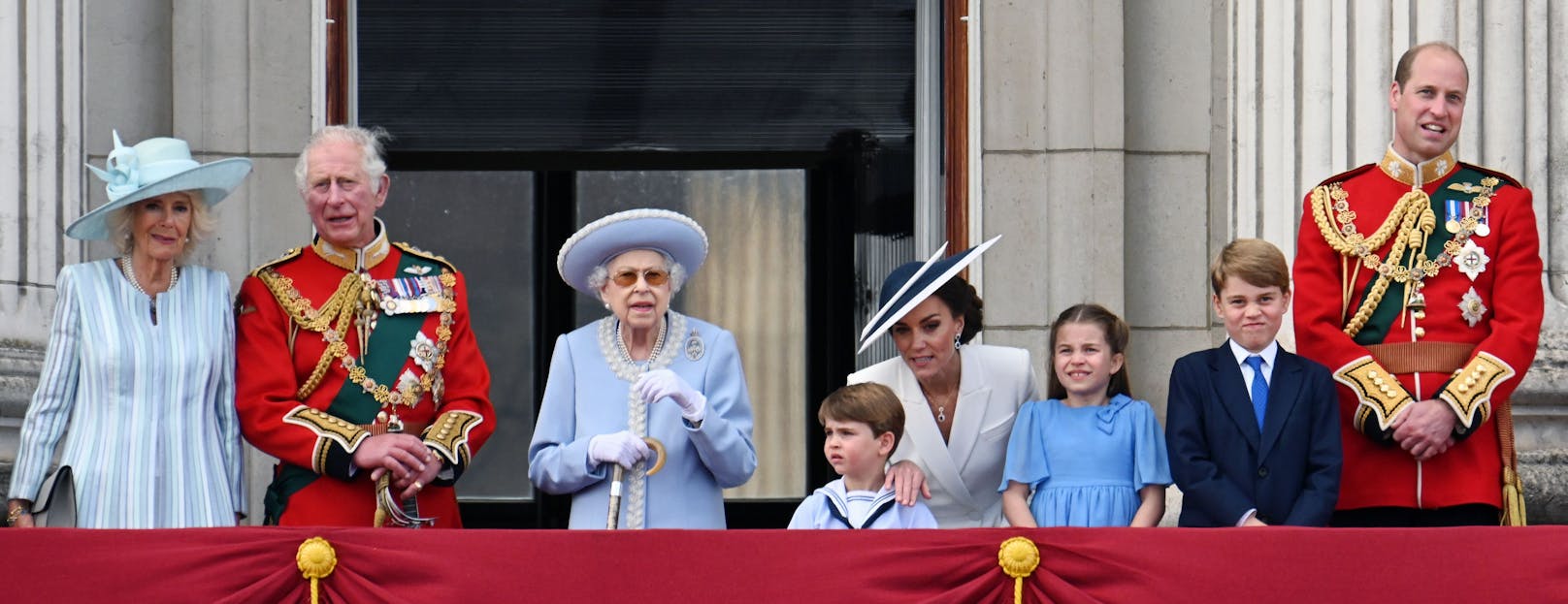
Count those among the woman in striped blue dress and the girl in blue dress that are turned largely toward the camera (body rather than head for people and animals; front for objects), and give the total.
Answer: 2

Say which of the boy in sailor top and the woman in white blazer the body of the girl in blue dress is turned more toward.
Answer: the boy in sailor top

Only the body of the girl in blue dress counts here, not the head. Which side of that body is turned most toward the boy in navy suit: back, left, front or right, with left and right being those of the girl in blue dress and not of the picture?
left

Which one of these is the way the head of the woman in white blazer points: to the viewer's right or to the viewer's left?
to the viewer's left

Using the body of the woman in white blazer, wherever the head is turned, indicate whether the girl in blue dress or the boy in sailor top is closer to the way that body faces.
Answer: the boy in sailor top

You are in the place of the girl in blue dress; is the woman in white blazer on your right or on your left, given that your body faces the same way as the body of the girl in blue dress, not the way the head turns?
on your right

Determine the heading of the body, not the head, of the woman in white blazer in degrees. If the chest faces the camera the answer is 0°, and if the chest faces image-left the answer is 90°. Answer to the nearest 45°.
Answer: approximately 45°

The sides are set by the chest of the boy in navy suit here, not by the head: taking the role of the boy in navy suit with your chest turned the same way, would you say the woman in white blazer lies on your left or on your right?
on your right

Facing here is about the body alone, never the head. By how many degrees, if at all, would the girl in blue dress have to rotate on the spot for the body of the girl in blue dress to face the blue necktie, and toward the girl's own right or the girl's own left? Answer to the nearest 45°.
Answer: approximately 90° to the girl's own left

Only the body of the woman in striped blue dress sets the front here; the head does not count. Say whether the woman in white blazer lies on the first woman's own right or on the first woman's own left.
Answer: on the first woman's own left

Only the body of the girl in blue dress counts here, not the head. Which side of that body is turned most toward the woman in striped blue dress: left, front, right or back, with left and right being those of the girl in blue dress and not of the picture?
right
